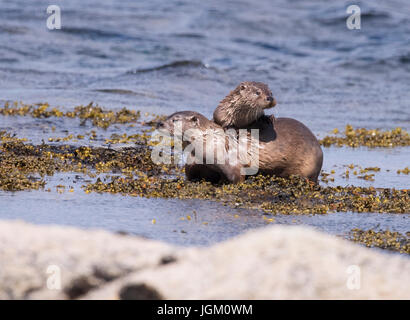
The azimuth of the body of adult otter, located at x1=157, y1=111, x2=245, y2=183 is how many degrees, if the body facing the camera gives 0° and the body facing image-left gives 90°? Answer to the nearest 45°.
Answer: approximately 90°

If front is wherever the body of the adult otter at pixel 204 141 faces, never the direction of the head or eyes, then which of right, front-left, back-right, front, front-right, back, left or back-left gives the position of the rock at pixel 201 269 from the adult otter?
left
